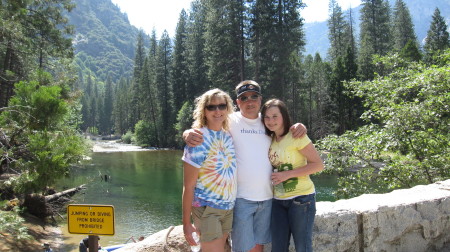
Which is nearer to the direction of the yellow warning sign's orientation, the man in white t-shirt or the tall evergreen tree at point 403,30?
the man in white t-shirt

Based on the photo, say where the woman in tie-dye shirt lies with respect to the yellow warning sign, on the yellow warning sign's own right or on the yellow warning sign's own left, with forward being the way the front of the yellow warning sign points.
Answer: on the yellow warning sign's own left

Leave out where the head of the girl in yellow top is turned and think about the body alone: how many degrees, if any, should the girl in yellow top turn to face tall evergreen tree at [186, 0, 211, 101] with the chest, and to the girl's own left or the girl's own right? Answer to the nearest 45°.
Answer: approximately 135° to the girl's own right

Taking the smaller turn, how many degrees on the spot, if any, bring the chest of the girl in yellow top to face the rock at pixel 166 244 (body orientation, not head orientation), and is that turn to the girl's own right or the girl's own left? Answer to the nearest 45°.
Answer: approximately 45° to the girl's own right

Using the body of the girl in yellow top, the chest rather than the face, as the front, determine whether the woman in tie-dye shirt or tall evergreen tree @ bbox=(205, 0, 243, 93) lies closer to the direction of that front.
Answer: the woman in tie-dye shirt

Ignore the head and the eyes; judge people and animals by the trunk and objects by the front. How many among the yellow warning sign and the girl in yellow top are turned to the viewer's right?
0

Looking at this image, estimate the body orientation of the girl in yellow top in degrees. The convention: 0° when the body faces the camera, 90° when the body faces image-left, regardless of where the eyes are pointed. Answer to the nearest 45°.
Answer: approximately 45°

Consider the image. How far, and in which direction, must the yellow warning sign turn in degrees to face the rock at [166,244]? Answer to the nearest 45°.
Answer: approximately 90° to its left

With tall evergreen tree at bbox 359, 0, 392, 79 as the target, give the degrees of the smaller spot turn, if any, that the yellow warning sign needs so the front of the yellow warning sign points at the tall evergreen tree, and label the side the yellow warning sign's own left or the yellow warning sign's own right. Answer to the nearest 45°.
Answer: approximately 135° to the yellow warning sign's own left

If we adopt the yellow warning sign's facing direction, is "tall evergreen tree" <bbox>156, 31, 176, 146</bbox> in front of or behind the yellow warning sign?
behind

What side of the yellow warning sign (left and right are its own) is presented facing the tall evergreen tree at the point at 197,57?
back

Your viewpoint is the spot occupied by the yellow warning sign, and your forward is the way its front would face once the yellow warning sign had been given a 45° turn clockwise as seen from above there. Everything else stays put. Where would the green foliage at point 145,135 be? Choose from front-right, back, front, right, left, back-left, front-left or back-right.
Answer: back-right

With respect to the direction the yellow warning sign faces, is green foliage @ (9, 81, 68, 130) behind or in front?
behind

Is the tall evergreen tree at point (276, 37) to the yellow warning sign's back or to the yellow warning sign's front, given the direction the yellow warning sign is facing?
to the back

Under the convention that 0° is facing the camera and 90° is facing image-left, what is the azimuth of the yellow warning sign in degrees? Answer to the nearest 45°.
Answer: approximately 0°
